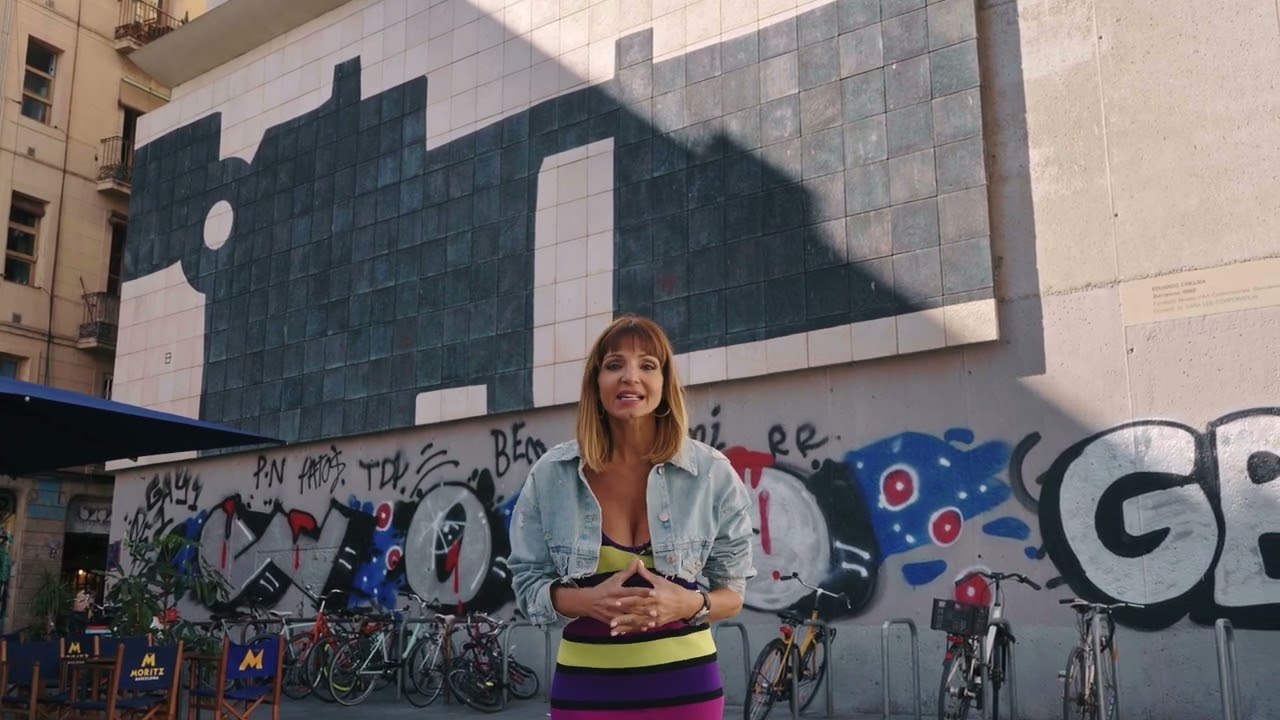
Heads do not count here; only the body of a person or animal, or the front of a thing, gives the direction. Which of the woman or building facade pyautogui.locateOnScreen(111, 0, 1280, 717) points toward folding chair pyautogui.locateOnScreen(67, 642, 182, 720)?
the building facade

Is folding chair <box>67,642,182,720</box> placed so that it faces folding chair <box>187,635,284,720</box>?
no

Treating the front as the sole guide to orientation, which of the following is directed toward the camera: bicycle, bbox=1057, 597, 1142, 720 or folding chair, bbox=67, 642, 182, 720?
the bicycle

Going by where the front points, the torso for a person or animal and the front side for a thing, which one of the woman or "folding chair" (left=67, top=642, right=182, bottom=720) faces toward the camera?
the woman

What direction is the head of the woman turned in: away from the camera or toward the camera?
toward the camera

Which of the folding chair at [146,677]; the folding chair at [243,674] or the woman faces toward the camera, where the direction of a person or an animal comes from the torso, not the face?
the woman

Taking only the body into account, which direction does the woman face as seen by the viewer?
toward the camera

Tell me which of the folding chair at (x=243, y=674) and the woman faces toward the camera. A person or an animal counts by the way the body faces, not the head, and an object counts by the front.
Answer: the woman

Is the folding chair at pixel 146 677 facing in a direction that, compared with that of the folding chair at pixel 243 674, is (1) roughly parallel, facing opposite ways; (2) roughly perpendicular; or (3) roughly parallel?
roughly parallel

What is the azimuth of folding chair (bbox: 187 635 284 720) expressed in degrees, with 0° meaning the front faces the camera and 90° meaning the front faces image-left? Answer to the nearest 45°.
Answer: approximately 135°

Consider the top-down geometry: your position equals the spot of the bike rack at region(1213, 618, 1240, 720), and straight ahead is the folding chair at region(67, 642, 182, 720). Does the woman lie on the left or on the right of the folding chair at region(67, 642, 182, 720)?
left

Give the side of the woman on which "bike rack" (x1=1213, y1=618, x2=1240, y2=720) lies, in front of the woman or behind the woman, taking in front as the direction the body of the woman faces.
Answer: behind
